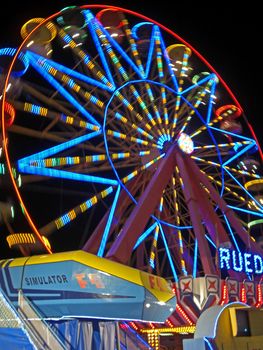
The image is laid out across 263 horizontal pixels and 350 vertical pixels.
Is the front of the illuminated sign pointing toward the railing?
no

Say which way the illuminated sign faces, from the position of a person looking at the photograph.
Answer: facing the viewer and to the right of the viewer
